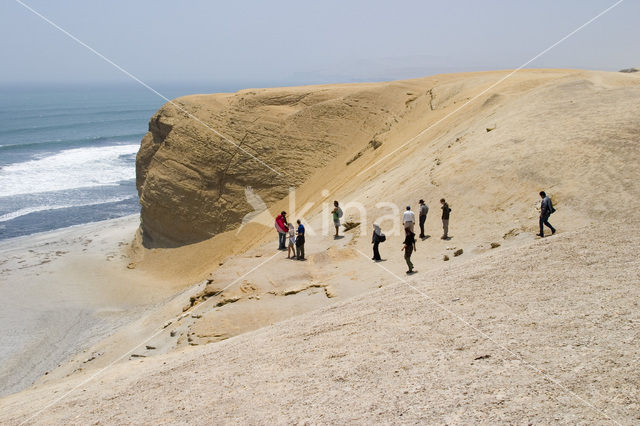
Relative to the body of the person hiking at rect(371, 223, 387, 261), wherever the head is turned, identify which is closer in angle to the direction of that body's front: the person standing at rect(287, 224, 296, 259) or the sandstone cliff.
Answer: the person standing

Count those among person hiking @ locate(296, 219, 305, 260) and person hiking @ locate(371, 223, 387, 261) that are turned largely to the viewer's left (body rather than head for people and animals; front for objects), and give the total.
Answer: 2

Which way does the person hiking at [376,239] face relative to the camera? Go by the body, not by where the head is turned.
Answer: to the viewer's left

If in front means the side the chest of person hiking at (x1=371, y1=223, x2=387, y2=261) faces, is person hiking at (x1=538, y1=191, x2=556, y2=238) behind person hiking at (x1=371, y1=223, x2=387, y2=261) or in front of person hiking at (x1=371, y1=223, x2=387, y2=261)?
behind

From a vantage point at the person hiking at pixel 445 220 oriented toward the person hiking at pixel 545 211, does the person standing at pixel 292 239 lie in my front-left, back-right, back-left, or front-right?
back-right

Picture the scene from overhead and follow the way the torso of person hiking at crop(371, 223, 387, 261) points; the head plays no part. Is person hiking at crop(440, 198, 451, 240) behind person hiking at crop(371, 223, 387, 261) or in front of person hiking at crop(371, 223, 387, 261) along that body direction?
behind

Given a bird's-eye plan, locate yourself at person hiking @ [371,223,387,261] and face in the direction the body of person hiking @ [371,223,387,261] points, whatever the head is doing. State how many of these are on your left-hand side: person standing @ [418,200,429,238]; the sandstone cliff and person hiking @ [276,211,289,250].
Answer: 0

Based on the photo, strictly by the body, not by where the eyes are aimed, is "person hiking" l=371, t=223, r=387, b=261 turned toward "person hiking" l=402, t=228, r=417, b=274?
no

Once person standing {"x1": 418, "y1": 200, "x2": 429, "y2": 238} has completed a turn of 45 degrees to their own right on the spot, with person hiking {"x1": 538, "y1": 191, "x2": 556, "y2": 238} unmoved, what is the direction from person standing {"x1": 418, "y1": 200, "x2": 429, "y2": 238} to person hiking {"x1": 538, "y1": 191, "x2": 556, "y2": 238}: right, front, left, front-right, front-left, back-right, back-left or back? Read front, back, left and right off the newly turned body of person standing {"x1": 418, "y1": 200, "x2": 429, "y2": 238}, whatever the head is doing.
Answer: back

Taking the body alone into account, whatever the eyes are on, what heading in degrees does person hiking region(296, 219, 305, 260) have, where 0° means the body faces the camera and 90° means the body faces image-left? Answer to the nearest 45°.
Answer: approximately 90°
